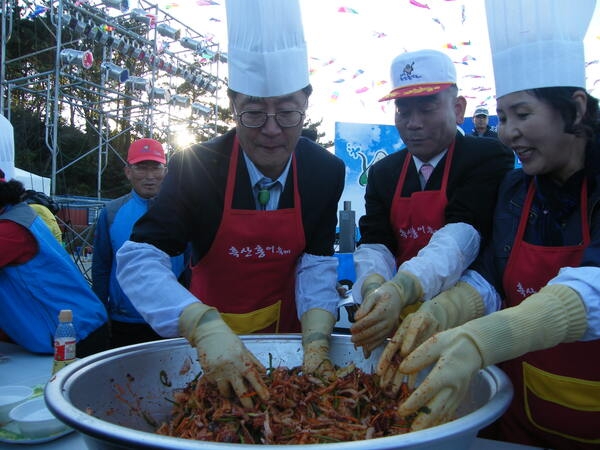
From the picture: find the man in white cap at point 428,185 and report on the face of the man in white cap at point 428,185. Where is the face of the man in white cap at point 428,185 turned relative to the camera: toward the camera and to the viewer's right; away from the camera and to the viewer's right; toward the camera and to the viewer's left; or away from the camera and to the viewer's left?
toward the camera and to the viewer's left

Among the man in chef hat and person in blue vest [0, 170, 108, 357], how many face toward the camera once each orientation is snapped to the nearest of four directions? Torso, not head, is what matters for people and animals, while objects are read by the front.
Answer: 1

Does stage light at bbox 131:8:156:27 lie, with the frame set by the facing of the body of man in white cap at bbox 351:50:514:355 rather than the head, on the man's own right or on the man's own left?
on the man's own right

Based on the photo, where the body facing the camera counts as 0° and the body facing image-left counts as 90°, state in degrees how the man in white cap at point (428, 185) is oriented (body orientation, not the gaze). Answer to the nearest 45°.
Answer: approximately 45°

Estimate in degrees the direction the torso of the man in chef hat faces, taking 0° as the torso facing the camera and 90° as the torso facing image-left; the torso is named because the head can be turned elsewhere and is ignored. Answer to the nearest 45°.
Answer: approximately 0°

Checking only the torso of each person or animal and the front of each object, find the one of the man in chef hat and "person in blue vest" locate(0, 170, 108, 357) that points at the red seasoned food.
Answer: the man in chef hat

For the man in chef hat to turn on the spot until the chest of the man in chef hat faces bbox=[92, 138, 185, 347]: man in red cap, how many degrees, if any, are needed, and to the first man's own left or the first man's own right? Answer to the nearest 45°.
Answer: approximately 135° to the first man's own right

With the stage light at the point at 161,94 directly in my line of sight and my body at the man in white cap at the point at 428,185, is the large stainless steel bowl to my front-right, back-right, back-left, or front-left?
back-left
